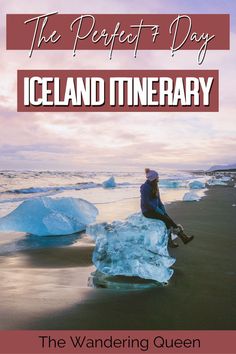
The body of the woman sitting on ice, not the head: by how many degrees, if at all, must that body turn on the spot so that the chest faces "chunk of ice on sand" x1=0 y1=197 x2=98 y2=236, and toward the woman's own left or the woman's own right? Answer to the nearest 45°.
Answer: approximately 135° to the woman's own left

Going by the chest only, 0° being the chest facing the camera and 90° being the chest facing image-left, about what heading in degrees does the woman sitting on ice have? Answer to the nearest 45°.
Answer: approximately 270°
